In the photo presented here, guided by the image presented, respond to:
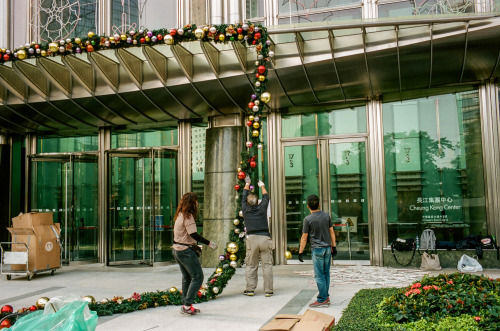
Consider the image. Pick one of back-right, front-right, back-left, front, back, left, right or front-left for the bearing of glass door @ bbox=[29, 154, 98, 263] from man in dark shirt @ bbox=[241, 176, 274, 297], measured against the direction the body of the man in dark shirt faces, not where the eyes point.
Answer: front-left

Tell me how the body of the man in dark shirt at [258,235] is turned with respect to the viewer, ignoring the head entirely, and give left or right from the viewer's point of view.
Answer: facing away from the viewer

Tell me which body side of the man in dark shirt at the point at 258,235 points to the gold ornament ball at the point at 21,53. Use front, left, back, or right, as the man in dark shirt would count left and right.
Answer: left

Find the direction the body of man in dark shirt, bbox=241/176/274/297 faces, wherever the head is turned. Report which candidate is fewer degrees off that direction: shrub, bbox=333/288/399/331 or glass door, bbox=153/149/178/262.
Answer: the glass door

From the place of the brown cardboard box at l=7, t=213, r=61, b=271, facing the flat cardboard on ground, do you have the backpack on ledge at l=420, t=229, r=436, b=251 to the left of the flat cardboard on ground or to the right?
left

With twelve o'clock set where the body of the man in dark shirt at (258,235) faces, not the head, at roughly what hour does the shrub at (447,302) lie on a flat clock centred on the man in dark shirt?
The shrub is roughly at 5 o'clock from the man in dark shirt.

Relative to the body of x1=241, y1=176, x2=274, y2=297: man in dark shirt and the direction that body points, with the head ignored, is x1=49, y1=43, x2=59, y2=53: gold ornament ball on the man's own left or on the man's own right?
on the man's own left

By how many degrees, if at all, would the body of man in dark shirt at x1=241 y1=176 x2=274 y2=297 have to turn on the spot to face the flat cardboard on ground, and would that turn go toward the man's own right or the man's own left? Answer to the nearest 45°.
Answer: approximately 180°

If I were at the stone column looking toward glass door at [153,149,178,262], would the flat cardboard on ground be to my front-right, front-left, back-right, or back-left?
back-left

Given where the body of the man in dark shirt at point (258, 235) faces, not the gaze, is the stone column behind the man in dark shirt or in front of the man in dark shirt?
in front

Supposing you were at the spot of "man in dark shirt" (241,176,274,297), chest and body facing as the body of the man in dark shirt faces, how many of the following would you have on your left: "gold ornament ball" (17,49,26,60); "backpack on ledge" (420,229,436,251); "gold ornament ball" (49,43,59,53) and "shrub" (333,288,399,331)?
2

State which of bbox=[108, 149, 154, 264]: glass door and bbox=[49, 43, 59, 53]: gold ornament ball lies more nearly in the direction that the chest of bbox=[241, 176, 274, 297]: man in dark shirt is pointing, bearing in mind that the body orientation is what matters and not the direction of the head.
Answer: the glass door

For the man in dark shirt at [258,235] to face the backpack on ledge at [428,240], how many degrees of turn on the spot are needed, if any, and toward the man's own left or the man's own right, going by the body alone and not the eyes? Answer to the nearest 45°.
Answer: approximately 45° to the man's own right

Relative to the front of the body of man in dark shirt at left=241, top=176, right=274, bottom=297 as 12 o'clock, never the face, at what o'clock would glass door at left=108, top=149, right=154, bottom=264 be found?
The glass door is roughly at 11 o'clock from the man in dark shirt.

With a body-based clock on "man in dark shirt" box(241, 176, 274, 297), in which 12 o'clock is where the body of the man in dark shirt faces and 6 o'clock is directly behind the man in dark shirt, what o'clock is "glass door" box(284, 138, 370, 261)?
The glass door is roughly at 1 o'clock from the man in dark shirt.
